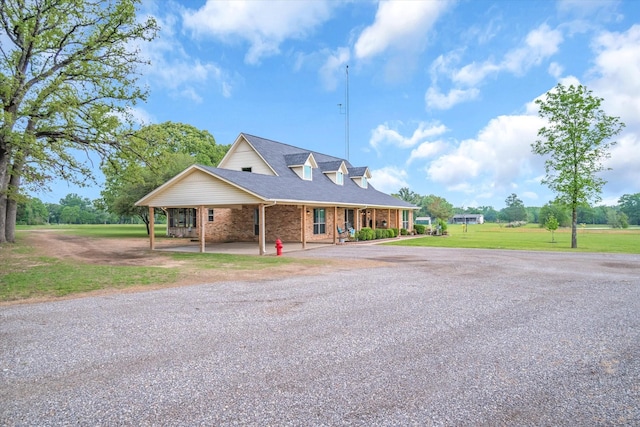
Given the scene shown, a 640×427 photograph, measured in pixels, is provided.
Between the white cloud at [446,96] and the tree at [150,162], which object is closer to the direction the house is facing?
the white cloud

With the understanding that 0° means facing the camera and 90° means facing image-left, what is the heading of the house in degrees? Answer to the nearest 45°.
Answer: approximately 315°
